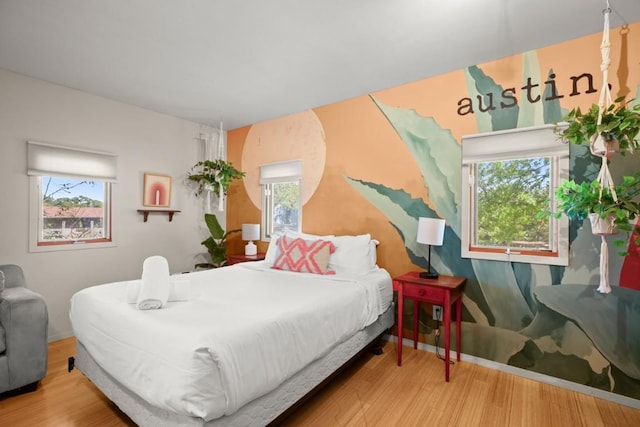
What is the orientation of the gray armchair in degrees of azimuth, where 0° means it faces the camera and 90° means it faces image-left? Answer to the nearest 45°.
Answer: approximately 315°

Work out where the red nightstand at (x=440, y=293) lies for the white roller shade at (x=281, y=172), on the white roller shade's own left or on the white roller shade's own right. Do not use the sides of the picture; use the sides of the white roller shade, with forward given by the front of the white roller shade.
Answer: on the white roller shade's own left

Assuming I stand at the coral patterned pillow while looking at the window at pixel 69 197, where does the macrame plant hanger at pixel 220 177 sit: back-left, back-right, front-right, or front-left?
front-right

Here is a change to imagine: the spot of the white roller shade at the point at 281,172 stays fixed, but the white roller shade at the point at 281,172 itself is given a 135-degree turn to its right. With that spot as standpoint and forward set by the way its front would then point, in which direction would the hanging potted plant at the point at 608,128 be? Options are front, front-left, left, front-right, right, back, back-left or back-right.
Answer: back-right

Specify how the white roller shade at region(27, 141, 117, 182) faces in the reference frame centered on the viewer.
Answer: facing the viewer and to the right of the viewer

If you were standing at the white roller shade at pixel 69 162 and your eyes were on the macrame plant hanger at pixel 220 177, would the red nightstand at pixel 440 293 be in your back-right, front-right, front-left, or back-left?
front-right

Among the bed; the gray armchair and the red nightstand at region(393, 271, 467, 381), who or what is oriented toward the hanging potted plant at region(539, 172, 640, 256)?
the gray armchair

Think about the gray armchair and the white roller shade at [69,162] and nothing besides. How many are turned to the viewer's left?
0

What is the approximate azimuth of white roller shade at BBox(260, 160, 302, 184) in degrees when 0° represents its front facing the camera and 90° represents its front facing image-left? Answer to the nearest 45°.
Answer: approximately 45°

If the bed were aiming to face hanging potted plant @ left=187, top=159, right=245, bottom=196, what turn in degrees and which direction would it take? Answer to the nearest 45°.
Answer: approximately 135° to its right

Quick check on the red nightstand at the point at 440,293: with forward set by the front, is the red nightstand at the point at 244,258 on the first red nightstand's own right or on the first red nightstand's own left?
on the first red nightstand's own right

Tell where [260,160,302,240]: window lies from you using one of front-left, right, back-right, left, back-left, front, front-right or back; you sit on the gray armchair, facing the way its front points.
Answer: front-left

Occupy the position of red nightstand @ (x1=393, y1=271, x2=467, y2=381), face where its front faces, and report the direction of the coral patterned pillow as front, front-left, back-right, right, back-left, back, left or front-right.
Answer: front-right

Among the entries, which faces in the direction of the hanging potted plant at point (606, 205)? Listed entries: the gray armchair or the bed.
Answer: the gray armchair

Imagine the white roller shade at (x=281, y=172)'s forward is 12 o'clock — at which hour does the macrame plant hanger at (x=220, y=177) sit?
The macrame plant hanger is roughly at 2 o'clock from the white roller shade.

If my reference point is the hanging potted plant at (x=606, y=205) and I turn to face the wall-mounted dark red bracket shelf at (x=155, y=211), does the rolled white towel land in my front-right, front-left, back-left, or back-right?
front-left
